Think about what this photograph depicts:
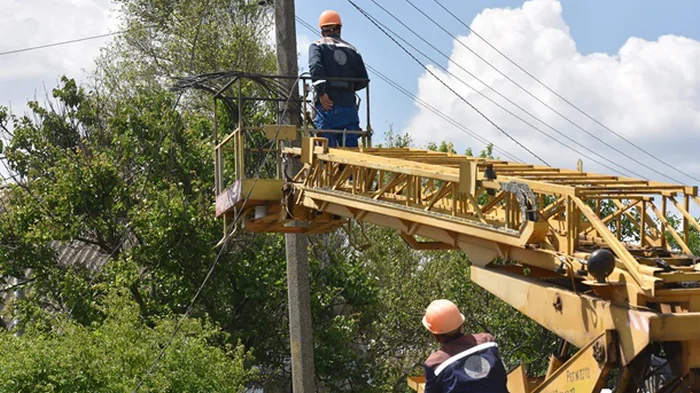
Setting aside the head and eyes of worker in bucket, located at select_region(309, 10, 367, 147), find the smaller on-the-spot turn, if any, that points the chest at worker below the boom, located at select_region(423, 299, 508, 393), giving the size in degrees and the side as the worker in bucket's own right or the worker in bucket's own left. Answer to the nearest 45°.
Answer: approximately 180°

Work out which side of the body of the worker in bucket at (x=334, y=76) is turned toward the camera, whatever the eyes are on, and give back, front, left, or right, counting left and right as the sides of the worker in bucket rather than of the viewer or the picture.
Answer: back
